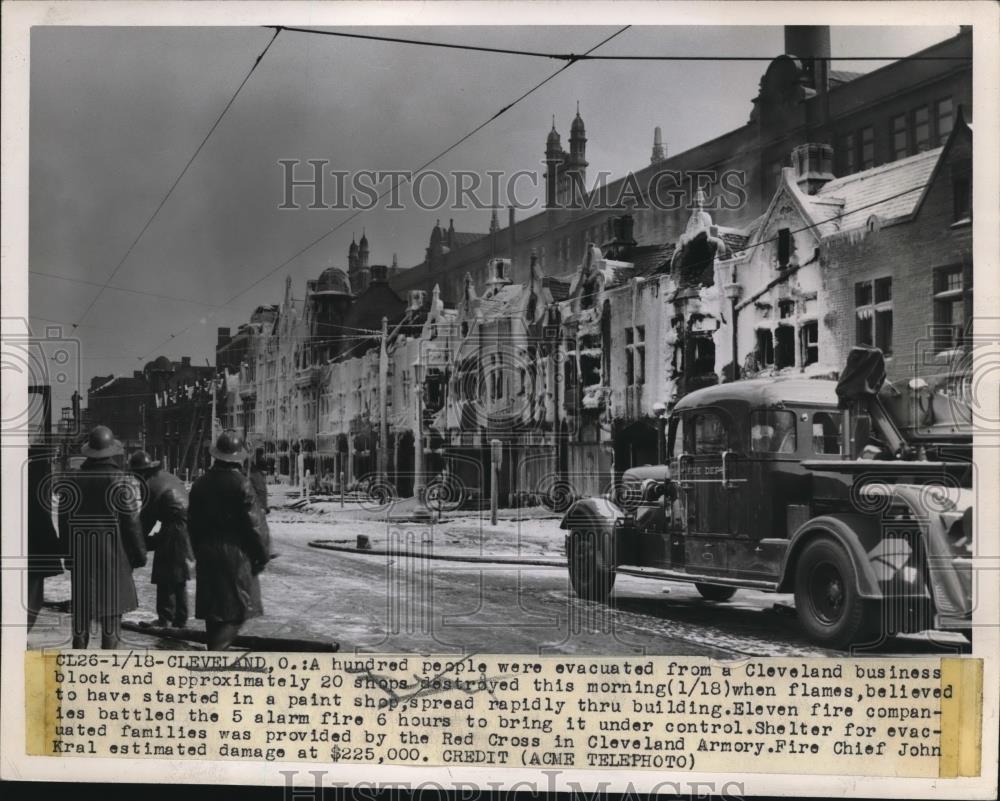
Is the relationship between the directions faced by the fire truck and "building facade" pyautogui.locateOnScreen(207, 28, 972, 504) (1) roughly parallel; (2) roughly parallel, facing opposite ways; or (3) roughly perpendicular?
roughly perpendicular

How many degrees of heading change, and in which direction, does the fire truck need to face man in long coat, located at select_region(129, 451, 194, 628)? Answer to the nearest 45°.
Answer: approximately 45° to its left

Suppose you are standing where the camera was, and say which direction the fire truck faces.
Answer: facing away from the viewer and to the left of the viewer

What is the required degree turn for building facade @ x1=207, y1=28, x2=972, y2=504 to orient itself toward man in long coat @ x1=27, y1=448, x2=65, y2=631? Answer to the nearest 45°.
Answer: approximately 45° to its left

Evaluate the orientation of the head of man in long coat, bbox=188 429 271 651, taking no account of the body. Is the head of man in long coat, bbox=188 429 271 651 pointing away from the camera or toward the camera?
away from the camera

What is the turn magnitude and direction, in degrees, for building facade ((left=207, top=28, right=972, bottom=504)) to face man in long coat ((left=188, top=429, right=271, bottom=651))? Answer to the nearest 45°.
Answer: approximately 45° to its left
